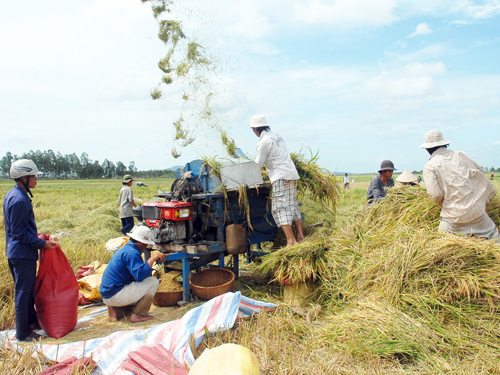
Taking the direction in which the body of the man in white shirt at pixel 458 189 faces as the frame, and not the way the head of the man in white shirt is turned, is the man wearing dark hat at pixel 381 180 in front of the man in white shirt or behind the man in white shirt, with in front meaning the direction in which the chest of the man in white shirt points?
in front

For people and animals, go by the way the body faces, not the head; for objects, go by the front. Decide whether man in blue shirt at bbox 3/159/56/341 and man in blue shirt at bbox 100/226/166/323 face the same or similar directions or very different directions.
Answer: same or similar directions

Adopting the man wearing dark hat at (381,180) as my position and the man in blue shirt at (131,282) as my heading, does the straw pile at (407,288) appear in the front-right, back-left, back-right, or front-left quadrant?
front-left

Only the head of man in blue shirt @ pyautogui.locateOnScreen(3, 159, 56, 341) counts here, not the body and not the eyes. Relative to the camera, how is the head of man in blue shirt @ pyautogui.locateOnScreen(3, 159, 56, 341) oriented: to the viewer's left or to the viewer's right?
to the viewer's right

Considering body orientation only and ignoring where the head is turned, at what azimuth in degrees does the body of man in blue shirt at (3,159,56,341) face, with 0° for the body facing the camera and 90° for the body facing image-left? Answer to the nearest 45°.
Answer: approximately 270°

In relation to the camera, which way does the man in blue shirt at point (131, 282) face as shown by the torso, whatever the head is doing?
to the viewer's right

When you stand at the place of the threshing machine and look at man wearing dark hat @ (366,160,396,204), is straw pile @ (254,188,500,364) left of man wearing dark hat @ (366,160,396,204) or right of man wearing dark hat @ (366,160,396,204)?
right

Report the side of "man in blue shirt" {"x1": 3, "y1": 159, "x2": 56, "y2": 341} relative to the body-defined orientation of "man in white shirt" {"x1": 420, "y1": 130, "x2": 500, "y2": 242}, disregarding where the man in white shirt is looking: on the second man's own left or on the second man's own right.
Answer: on the second man's own left

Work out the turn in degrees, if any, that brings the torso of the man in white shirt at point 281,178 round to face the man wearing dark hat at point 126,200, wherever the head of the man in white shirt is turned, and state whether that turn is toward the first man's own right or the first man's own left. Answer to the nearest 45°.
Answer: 0° — they already face them
